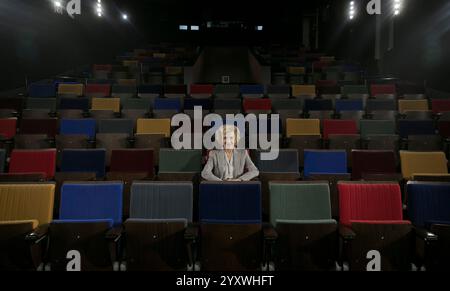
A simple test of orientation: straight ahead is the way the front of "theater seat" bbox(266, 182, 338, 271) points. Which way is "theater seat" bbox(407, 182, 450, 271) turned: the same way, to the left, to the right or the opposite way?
the same way

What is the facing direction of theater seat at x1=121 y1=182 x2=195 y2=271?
toward the camera

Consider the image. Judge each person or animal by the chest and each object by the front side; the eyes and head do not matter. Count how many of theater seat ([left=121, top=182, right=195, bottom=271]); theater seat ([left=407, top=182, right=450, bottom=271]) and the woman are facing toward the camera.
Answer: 3

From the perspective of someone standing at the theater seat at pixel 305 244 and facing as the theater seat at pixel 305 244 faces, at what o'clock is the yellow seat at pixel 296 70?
The yellow seat is roughly at 6 o'clock from the theater seat.

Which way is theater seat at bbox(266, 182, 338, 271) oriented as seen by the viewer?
toward the camera

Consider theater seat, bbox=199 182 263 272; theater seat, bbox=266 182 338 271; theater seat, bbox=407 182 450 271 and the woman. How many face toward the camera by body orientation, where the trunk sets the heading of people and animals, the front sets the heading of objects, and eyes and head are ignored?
4

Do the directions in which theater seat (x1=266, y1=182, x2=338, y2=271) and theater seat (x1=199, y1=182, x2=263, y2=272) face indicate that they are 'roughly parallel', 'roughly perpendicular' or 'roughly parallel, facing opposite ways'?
roughly parallel

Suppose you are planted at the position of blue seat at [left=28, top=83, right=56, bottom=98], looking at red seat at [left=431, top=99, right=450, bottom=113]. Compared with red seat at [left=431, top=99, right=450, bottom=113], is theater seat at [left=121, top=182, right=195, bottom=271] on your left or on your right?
right

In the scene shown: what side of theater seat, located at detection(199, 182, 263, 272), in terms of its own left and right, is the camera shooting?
front

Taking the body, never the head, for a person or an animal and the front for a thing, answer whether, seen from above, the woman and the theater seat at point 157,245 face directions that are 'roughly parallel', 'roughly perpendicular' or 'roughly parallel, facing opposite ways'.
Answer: roughly parallel

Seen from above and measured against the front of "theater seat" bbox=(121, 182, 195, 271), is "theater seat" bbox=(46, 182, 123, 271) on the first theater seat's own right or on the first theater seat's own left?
on the first theater seat's own right

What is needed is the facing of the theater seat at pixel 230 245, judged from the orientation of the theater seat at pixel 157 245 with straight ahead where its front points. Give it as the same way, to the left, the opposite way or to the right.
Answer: the same way

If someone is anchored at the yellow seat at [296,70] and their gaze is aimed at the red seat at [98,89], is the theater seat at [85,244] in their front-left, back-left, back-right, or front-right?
front-left

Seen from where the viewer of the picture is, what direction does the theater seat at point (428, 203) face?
facing the viewer
